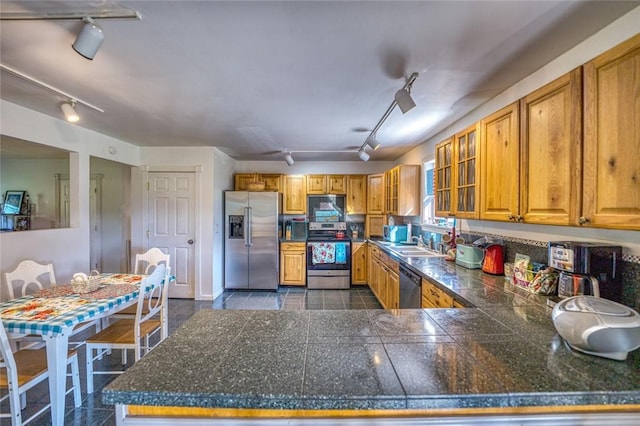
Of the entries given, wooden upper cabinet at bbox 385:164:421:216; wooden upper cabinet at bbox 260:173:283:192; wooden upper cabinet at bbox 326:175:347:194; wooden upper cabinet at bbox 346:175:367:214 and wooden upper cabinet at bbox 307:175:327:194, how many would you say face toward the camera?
4

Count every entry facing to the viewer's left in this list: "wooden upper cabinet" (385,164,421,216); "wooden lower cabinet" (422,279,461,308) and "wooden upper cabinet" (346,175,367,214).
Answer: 2

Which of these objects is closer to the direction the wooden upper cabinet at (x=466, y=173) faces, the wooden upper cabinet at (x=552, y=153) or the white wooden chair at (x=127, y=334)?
the white wooden chair

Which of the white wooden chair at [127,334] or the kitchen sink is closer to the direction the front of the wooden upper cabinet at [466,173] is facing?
the white wooden chair

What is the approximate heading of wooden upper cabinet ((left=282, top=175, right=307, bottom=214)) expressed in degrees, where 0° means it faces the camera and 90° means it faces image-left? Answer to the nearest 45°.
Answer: approximately 0°

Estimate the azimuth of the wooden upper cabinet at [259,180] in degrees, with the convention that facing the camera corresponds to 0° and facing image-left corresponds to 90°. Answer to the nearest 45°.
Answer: approximately 0°

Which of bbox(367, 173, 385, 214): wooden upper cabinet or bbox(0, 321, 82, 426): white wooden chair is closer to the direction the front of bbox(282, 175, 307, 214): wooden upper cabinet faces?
the white wooden chair

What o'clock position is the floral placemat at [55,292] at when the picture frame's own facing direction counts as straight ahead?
The floral placemat is roughly at 12 o'clock from the picture frame.

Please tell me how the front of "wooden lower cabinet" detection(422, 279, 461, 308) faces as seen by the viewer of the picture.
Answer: facing to the left of the viewer
